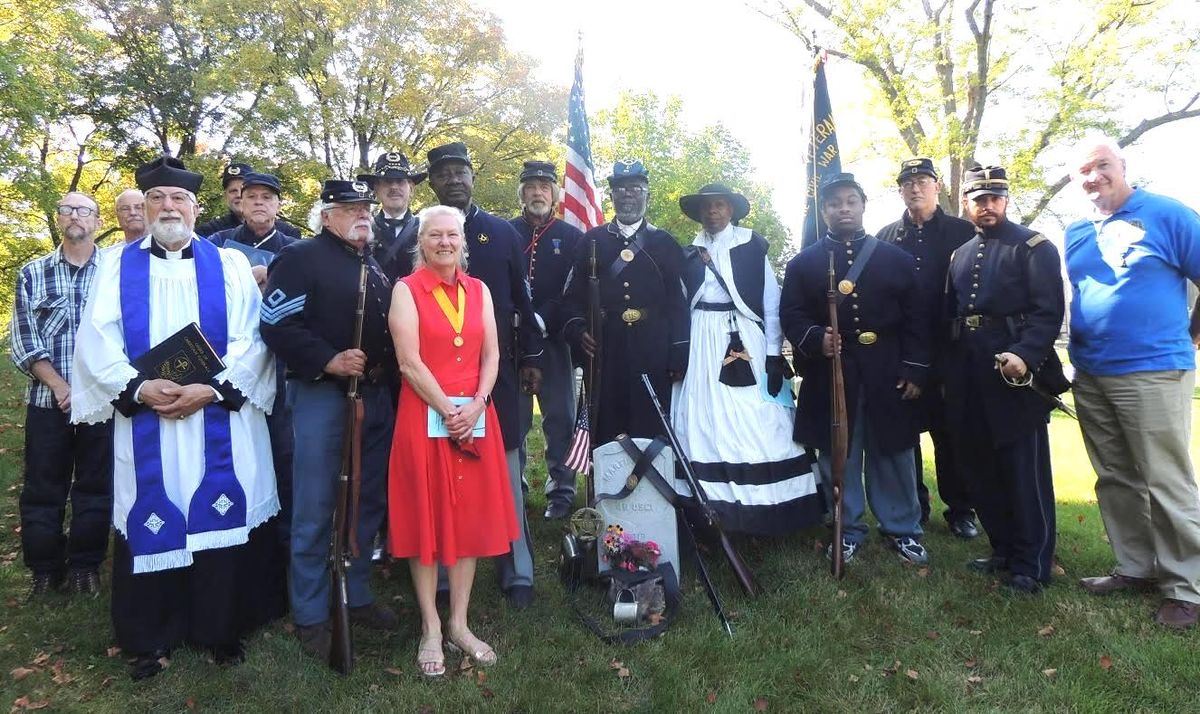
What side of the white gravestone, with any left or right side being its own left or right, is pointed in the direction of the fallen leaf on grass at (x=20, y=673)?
right

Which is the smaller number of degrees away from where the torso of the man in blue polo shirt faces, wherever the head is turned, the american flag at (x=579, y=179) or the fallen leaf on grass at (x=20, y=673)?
the fallen leaf on grass

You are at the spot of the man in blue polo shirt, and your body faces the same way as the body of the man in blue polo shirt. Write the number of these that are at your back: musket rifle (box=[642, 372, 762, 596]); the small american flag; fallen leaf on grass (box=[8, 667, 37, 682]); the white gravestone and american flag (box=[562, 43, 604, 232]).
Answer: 0

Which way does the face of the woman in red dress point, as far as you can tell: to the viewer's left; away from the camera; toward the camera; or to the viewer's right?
toward the camera

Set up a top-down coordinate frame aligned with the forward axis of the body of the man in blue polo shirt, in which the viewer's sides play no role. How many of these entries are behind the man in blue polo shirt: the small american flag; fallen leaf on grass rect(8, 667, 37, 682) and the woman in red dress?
0

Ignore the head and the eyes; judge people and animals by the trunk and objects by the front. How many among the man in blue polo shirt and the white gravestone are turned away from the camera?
0

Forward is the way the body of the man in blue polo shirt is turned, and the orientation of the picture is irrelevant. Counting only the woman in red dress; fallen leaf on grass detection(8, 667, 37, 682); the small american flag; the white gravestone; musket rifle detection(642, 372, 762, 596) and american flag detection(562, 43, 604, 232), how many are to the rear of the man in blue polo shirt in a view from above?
0

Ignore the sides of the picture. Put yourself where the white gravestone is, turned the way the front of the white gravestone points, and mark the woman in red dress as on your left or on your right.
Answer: on your right

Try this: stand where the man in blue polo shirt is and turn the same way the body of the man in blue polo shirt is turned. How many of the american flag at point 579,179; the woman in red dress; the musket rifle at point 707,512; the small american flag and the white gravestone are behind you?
0

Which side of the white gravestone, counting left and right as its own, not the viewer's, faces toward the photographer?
front

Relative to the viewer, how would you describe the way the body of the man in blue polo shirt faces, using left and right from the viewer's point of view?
facing the viewer and to the left of the viewer

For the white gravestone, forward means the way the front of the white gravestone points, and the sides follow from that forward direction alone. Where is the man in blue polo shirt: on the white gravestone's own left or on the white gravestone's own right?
on the white gravestone's own left
